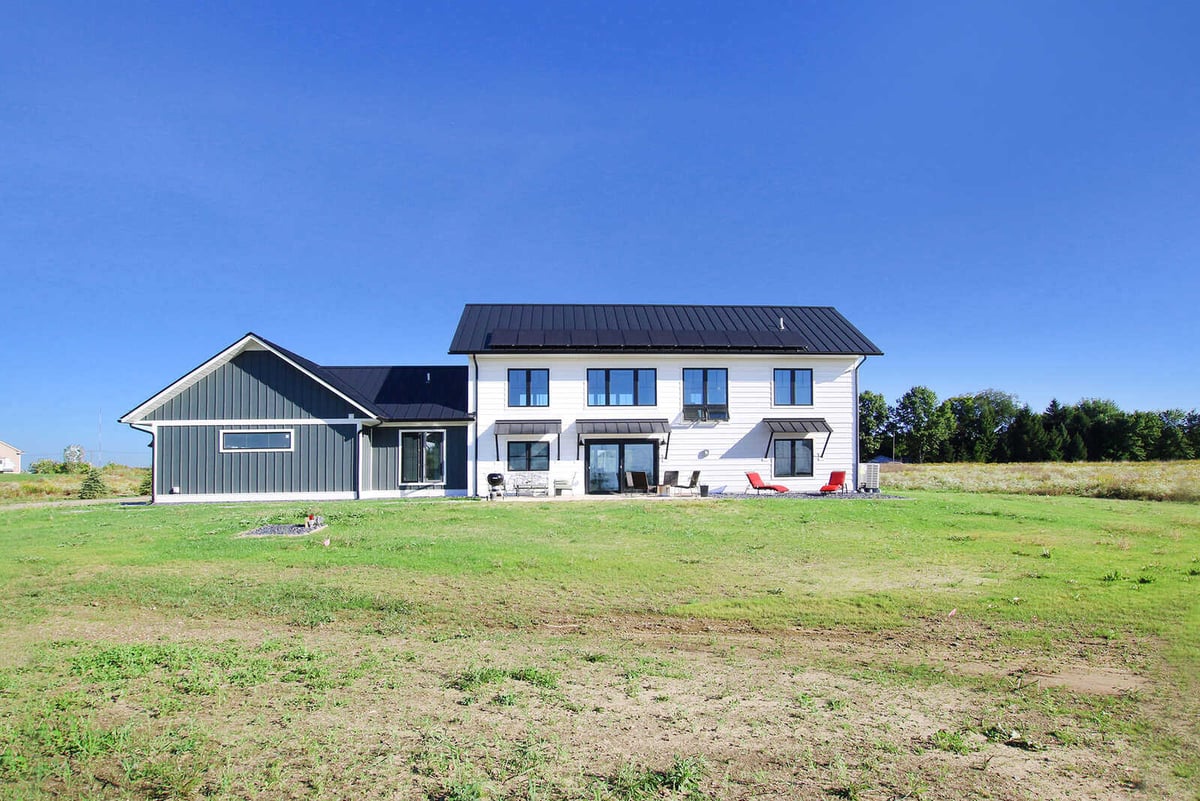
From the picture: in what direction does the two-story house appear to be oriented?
toward the camera

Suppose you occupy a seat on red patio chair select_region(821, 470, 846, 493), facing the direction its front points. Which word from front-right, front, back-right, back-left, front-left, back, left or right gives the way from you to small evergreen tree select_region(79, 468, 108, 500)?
front-right

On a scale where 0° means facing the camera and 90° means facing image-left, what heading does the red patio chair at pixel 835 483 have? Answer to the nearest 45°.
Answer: approximately 45°

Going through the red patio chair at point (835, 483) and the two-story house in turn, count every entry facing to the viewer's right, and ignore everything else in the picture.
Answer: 0

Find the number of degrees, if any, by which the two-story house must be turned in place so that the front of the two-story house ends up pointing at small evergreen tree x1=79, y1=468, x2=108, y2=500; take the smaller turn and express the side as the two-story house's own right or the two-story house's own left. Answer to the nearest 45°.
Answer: approximately 90° to the two-story house's own right

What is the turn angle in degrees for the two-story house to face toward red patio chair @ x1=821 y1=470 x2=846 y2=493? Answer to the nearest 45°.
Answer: approximately 90° to its left
